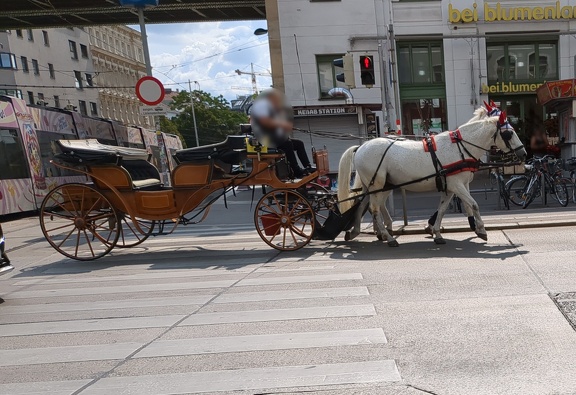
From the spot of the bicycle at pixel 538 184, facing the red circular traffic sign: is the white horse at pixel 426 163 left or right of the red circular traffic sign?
left

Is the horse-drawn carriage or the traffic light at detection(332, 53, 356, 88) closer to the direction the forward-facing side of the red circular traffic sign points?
the horse-drawn carriage

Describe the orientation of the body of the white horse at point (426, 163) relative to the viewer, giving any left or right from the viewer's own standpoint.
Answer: facing to the right of the viewer

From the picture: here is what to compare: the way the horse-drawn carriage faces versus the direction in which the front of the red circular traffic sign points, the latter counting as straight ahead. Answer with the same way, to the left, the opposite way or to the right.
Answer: to the left

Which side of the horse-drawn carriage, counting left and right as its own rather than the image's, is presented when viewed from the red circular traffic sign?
left

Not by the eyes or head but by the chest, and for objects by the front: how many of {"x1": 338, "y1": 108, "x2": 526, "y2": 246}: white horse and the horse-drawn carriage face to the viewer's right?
2

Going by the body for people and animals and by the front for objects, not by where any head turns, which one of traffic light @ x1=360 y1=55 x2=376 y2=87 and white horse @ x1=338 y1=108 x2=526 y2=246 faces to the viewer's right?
the white horse

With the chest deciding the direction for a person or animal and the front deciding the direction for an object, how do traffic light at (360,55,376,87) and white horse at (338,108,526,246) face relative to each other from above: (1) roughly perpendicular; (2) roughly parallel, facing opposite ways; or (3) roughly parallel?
roughly perpendicular

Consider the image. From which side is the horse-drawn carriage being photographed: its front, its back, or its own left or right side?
right

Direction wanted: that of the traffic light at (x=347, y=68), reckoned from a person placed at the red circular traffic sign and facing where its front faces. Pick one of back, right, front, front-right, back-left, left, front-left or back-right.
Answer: left

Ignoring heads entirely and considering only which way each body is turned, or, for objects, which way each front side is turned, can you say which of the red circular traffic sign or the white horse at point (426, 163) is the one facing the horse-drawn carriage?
the red circular traffic sign

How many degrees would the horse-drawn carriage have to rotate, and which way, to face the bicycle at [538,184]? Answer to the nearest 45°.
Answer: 0° — it already faces it
